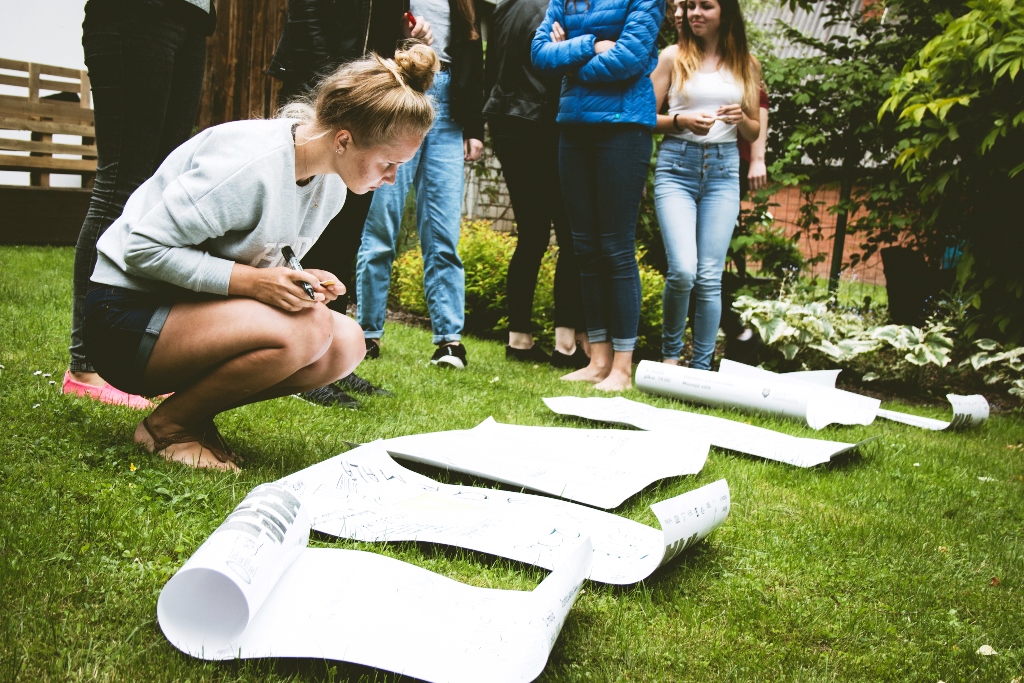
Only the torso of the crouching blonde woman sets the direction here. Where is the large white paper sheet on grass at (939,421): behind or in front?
in front

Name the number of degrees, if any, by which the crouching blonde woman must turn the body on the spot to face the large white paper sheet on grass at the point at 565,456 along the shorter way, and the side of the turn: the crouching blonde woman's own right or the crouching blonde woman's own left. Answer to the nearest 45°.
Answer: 0° — they already face it

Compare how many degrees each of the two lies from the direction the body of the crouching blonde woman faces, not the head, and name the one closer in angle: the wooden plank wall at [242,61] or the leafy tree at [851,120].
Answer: the leafy tree

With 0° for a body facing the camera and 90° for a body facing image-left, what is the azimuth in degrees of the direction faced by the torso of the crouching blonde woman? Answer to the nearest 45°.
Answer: approximately 270°

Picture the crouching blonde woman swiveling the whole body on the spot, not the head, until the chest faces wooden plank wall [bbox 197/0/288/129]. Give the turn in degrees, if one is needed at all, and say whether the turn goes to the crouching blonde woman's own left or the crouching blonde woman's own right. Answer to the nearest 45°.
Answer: approximately 90° to the crouching blonde woman's own left

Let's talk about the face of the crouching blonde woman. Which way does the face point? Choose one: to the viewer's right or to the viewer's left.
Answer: to the viewer's right

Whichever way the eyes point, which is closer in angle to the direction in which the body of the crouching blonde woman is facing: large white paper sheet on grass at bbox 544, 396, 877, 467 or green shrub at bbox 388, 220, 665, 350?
the large white paper sheet on grass

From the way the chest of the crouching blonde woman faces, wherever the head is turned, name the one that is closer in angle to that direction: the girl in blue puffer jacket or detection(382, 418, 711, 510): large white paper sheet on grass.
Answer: the large white paper sheet on grass

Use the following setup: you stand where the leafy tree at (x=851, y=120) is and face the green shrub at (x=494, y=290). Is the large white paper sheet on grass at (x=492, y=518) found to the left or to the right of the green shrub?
left
